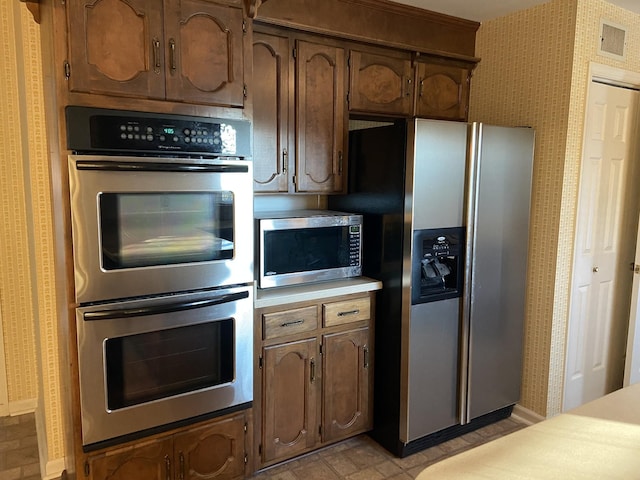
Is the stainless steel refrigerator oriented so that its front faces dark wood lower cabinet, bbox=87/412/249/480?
no

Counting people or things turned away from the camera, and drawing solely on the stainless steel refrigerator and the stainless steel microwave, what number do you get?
0

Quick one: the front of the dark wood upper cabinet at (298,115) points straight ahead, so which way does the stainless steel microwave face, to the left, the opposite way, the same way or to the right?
the same way

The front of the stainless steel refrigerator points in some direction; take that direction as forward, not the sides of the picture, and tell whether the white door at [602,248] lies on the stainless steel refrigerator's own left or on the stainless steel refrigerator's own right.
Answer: on the stainless steel refrigerator's own left

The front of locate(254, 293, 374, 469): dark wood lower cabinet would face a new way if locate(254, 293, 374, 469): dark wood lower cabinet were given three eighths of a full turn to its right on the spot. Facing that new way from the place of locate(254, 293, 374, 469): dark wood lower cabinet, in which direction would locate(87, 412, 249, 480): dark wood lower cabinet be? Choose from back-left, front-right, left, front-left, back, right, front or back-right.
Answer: front-left

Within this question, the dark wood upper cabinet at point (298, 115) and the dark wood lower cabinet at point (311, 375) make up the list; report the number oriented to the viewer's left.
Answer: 0

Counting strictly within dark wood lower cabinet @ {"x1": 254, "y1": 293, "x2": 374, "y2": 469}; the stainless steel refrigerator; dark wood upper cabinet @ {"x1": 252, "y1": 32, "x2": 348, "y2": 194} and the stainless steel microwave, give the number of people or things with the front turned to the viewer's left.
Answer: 0

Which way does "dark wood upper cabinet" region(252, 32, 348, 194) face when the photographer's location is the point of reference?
facing the viewer and to the right of the viewer

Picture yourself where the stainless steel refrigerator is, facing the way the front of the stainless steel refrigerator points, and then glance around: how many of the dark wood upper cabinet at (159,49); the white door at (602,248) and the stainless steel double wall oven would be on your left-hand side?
1

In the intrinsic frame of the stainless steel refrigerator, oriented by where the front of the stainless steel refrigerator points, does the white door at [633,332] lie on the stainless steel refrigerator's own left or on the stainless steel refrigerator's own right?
on the stainless steel refrigerator's own left

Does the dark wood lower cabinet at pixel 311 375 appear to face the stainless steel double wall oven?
no

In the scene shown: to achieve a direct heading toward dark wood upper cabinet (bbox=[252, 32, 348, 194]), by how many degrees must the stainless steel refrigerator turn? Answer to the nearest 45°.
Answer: approximately 135° to its right

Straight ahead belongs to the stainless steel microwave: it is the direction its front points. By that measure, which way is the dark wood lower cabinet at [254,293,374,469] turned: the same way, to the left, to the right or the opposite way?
the same way

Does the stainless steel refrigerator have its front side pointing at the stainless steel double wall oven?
no

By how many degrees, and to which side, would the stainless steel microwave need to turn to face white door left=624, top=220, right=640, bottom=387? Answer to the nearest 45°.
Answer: approximately 45° to its left

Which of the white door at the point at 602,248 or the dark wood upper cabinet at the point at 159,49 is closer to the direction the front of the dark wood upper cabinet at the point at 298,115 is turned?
the white door
